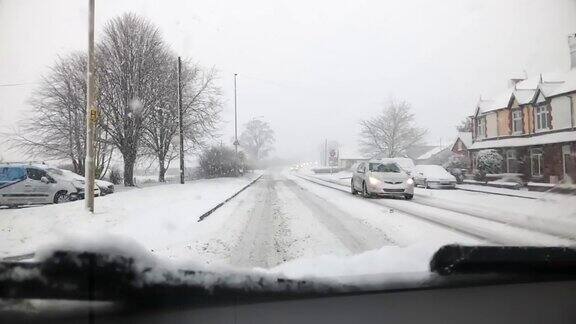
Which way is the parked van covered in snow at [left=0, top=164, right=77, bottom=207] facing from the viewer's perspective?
to the viewer's right

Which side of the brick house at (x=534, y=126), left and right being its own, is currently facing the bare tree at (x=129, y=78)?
front

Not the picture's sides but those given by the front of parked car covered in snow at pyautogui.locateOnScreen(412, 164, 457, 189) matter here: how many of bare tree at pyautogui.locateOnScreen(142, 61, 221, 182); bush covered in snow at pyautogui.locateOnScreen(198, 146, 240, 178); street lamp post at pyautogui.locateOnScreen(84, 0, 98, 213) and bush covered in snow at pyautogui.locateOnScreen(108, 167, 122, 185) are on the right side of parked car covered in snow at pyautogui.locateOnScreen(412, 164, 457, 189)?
4

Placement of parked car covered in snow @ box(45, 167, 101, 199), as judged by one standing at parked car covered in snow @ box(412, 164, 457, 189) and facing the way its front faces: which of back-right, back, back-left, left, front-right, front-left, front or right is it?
right

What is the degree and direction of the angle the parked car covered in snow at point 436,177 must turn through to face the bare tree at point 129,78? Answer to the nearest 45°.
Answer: approximately 90° to its right

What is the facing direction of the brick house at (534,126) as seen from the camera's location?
facing the viewer and to the left of the viewer

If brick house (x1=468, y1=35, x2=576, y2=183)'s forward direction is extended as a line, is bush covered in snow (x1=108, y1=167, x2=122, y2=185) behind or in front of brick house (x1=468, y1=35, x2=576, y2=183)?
in front

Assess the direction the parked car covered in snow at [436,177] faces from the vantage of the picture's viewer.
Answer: facing the viewer and to the right of the viewer
